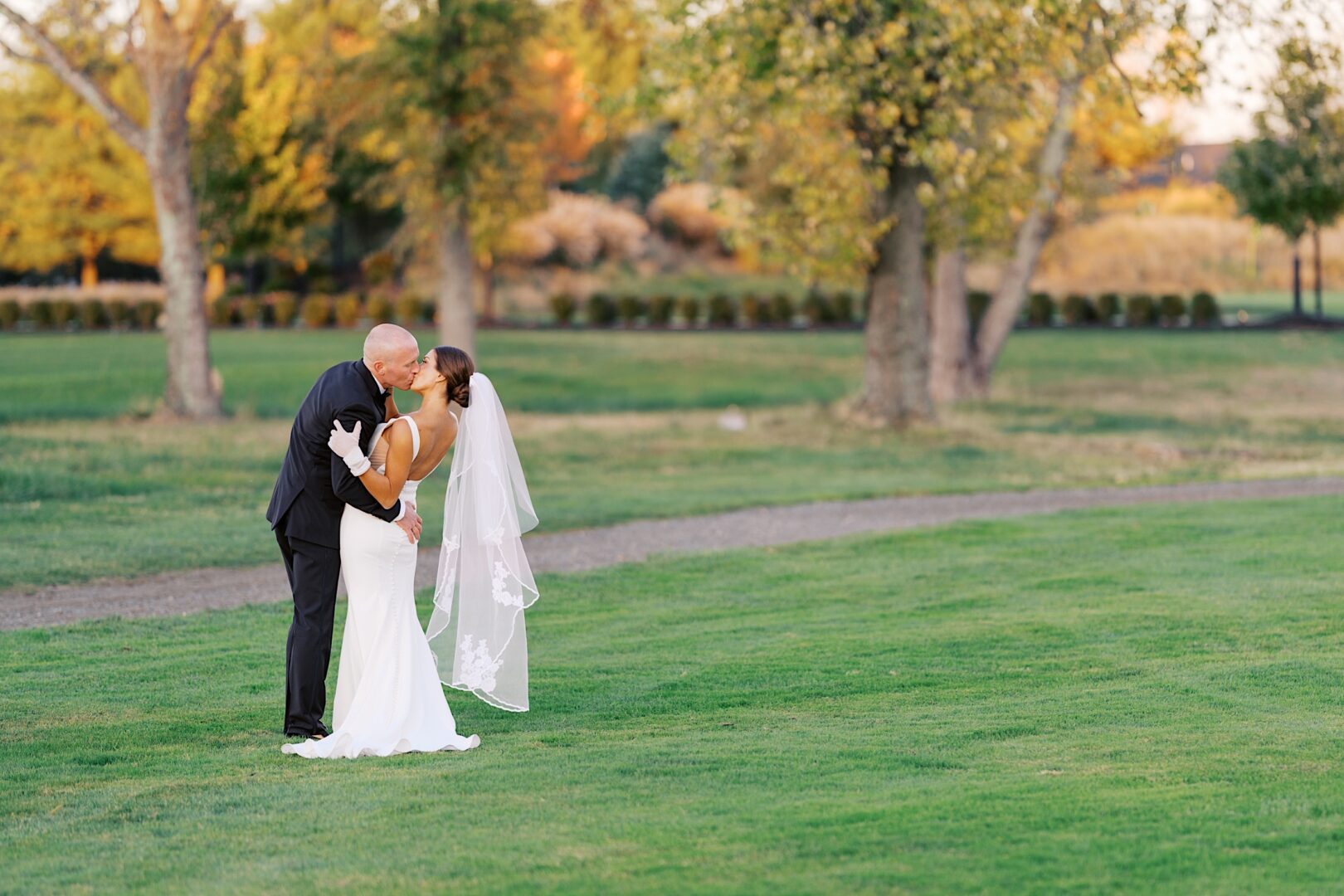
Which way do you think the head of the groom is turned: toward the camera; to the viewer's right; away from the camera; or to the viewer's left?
to the viewer's right

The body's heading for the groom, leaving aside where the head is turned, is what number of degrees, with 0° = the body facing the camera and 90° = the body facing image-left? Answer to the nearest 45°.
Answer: approximately 270°

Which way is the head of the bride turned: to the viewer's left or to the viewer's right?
to the viewer's left

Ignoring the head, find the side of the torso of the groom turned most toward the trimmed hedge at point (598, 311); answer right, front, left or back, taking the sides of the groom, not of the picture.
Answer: left

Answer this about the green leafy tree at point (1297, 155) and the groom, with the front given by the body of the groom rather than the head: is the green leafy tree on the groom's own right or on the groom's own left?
on the groom's own left

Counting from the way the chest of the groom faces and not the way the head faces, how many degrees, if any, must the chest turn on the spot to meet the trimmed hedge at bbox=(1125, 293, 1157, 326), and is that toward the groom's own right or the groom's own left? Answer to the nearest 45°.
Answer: approximately 45° to the groom's own left

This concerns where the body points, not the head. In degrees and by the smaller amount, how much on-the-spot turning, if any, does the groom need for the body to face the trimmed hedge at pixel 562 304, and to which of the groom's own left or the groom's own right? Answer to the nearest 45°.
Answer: approximately 90° to the groom's own left

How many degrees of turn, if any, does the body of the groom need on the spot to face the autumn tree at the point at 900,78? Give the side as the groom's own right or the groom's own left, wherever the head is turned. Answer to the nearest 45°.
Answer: approximately 45° to the groom's own left

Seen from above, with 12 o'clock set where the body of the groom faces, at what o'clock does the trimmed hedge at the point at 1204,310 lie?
The trimmed hedge is roughly at 10 o'clock from the groom.

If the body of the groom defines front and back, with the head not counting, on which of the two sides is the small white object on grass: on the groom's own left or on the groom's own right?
on the groom's own left

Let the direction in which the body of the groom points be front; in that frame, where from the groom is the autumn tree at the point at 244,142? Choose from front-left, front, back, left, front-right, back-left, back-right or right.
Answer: left
